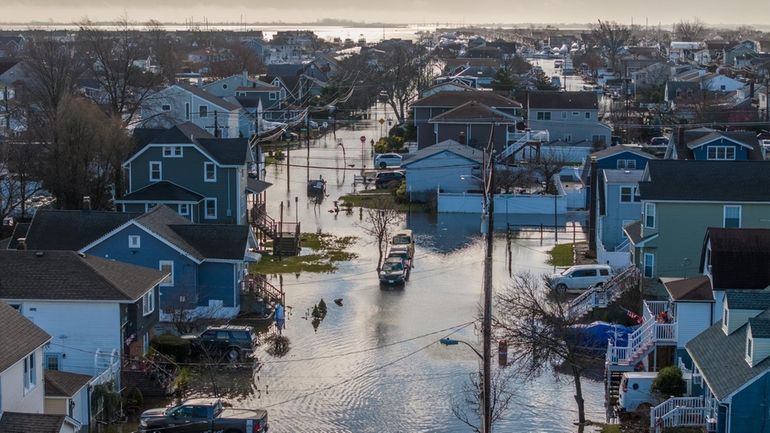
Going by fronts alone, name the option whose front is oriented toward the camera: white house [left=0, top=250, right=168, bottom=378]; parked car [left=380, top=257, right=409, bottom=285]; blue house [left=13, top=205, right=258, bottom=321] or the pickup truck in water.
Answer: the parked car

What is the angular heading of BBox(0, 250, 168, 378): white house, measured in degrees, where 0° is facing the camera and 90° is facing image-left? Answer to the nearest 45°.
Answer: approximately 270°

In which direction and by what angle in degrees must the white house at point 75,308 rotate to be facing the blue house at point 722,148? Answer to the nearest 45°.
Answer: approximately 45° to its left

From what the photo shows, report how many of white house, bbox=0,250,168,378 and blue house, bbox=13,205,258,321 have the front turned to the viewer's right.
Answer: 2

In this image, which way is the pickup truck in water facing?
to the viewer's left

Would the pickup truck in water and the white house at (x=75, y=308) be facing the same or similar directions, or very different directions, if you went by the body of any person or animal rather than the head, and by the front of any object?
very different directions

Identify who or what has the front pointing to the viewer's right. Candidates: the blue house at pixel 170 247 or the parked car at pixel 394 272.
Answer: the blue house

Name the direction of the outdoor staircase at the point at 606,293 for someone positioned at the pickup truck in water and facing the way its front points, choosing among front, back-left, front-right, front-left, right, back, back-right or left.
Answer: back-right

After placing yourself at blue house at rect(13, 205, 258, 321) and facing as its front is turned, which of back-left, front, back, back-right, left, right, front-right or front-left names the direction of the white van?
front-right

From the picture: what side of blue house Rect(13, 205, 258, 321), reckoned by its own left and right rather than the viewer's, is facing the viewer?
right

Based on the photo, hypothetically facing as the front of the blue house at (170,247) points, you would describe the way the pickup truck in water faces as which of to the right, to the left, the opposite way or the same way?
the opposite way
